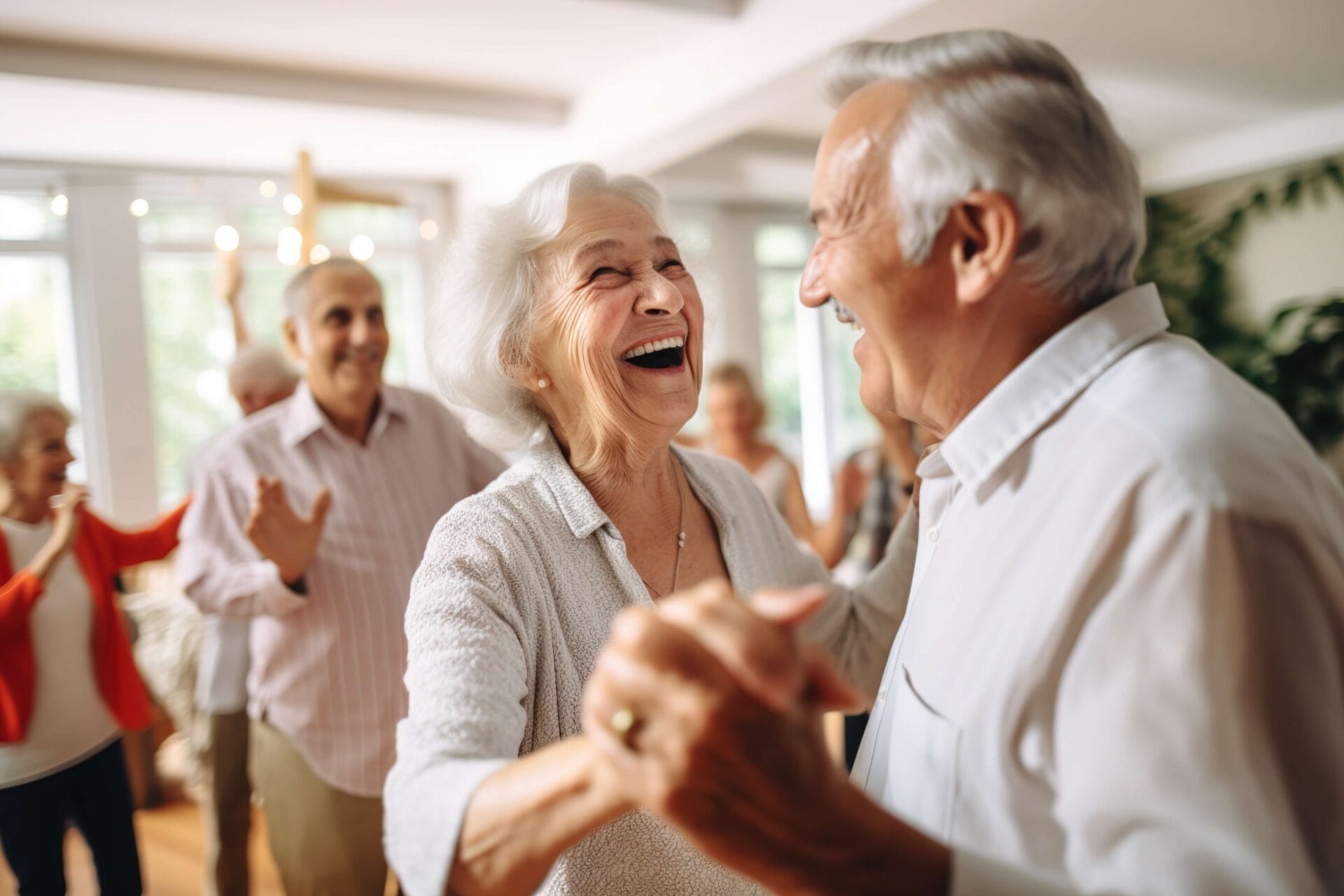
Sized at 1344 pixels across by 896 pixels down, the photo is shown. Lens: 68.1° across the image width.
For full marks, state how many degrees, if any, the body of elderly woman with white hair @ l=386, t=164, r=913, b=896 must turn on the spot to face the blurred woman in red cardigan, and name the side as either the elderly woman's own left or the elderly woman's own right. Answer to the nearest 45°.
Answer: approximately 180°

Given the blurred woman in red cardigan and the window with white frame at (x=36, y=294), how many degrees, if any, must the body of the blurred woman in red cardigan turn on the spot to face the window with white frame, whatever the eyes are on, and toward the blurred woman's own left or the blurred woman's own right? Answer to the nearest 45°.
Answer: approximately 135° to the blurred woman's own left

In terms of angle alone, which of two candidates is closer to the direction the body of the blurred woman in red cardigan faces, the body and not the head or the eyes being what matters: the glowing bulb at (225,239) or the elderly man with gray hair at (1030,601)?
the elderly man with gray hair

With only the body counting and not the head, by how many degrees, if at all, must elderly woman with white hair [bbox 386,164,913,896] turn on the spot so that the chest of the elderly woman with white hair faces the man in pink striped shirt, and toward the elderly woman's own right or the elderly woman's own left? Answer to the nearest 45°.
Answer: approximately 180°

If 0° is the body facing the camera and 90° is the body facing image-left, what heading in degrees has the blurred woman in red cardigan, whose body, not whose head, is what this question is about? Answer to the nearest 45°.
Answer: approximately 315°

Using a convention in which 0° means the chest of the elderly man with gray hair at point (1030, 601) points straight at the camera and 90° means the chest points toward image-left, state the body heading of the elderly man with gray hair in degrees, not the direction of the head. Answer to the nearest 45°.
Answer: approximately 90°

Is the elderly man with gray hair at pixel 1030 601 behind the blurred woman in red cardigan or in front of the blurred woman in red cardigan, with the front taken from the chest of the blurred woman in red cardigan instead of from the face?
in front

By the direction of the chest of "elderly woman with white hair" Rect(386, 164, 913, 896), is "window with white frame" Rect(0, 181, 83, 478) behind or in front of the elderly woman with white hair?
behind

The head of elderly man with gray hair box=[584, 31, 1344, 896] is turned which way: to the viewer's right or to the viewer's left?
to the viewer's left

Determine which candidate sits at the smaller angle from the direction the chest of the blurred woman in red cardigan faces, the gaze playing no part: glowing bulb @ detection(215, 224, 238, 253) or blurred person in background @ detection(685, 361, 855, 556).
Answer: the blurred person in background

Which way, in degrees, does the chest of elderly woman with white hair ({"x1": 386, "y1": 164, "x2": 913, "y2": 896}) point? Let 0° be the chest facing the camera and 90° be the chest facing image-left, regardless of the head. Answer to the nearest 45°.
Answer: approximately 315°

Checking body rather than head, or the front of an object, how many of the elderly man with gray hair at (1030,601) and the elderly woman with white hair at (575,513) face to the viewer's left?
1

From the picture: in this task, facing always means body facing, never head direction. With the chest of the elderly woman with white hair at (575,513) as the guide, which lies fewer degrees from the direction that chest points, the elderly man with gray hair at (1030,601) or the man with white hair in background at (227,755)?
the elderly man with gray hair
